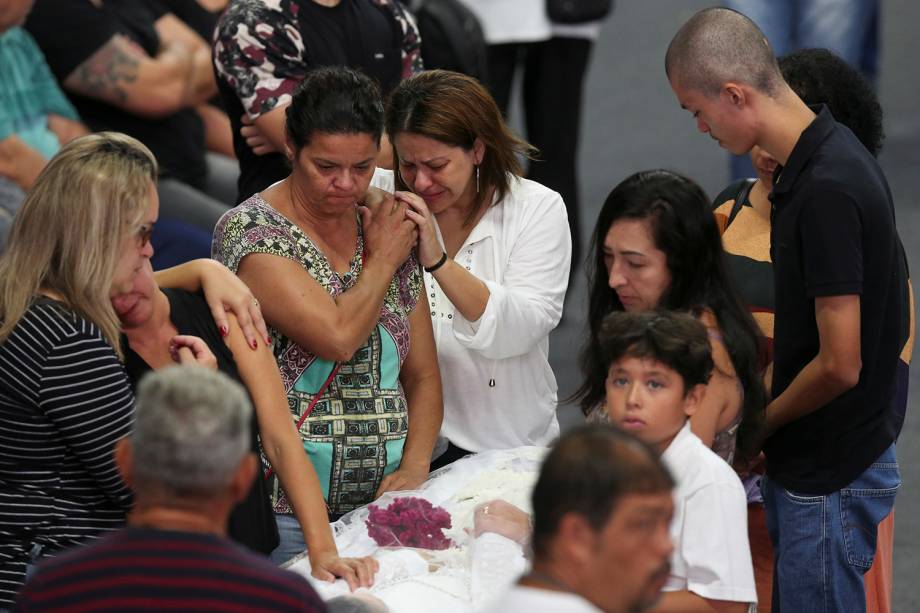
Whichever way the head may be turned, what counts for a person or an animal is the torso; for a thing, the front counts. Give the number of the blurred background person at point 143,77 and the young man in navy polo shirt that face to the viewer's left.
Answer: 1

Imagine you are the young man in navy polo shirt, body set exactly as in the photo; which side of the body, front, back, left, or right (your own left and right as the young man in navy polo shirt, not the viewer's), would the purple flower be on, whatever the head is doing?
front

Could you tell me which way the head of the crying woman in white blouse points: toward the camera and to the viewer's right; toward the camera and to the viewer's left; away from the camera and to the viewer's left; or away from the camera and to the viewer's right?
toward the camera and to the viewer's left

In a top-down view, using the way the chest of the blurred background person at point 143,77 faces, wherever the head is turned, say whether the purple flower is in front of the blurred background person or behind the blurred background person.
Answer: in front

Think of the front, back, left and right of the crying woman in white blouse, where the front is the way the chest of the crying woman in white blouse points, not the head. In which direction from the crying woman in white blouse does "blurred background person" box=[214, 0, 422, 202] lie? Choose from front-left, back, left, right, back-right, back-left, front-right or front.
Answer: right

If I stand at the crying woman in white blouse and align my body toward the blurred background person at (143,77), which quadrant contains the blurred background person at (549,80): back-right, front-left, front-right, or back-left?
front-right

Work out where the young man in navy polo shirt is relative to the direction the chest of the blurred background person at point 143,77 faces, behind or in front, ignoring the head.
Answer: in front

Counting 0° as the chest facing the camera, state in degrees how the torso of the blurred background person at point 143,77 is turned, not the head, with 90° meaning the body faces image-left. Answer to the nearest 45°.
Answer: approximately 315°

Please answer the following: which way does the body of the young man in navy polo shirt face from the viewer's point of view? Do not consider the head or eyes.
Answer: to the viewer's left

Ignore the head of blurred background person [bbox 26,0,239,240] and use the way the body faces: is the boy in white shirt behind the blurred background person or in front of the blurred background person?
in front

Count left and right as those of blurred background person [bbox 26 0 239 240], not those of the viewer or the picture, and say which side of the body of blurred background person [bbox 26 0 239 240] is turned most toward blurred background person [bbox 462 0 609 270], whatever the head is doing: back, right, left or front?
left

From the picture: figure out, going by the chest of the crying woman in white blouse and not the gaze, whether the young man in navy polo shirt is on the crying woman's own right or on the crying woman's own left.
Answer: on the crying woman's own left

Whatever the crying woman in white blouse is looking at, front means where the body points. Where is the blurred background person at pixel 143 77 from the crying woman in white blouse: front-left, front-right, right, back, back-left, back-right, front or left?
right

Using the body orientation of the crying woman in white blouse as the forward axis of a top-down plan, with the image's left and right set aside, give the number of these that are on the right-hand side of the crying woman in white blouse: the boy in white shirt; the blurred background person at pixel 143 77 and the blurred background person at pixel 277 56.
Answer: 2

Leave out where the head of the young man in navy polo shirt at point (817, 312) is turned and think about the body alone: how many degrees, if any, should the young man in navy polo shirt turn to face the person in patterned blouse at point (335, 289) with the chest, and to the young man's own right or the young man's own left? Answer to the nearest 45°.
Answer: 0° — they already face them

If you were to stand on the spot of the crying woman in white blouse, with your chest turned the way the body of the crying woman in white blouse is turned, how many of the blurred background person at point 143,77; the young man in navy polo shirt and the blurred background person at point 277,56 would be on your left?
1

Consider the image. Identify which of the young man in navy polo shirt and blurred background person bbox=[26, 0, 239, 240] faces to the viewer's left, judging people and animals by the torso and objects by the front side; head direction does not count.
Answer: the young man in navy polo shirt

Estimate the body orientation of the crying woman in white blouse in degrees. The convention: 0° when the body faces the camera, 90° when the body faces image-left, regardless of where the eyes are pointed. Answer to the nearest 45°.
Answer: approximately 45°

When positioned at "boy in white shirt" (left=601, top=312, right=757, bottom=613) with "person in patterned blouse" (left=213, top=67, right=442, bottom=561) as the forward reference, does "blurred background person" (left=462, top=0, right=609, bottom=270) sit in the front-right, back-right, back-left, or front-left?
front-right
